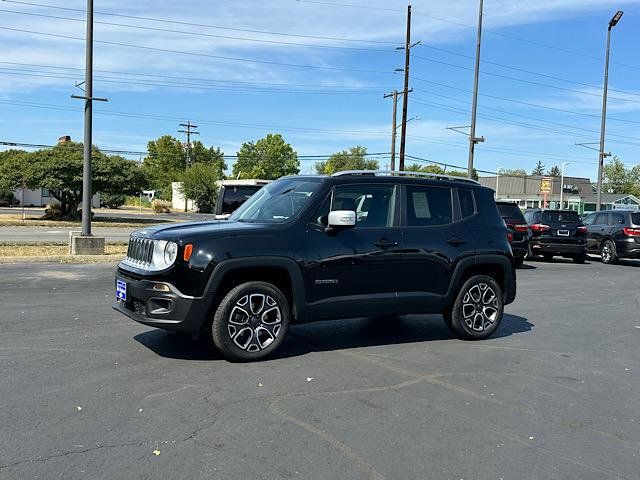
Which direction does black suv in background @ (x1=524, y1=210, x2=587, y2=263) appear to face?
away from the camera

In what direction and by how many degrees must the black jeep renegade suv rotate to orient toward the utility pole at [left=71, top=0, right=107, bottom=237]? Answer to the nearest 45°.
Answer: approximately 90° to its right

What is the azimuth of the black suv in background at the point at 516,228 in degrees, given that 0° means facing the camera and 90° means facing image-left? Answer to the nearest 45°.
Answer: approximately 180°

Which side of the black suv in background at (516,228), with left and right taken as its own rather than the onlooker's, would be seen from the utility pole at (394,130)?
front

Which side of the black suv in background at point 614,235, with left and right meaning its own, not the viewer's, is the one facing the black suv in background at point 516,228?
left

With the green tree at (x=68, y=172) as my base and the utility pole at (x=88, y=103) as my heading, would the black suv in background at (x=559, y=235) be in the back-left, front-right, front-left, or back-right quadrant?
front-left

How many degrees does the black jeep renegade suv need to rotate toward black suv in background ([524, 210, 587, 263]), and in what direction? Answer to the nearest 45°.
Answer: approximately 180°

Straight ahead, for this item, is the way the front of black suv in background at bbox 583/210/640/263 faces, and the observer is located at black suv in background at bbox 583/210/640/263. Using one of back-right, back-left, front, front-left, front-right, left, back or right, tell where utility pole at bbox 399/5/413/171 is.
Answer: front

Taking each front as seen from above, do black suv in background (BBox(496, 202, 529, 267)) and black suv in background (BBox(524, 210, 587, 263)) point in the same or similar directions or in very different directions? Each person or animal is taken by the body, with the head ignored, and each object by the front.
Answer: same or similar directions

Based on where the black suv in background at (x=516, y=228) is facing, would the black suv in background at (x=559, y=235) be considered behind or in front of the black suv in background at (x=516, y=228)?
in front

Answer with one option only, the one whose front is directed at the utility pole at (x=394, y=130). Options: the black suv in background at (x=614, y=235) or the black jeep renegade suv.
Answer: the black suv in background

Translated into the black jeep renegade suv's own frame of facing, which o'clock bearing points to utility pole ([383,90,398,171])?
The utility pole is roughly at 5 o'clock from the black jeep renegade suv.

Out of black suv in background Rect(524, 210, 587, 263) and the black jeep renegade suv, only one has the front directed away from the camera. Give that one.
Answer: the black suv in background

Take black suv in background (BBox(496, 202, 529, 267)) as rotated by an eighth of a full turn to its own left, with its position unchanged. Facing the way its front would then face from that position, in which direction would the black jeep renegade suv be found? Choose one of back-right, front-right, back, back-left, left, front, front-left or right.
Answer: back-left

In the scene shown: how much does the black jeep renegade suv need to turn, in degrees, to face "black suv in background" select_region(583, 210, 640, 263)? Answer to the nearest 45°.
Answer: approximately 180°
